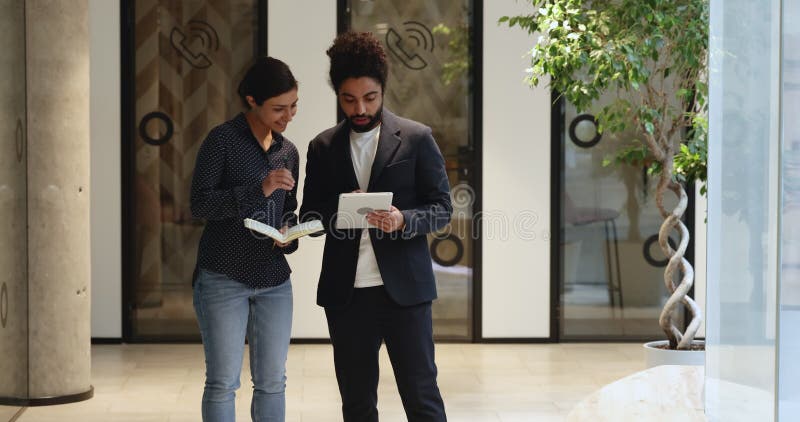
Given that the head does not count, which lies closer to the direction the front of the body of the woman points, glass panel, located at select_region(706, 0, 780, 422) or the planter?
the glass panel

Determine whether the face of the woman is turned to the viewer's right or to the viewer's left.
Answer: to the viewer's right

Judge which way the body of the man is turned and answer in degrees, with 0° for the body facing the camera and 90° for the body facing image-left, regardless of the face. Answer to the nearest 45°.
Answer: approximately 0°

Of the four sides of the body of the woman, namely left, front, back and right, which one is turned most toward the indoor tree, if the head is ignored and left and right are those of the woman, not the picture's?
left

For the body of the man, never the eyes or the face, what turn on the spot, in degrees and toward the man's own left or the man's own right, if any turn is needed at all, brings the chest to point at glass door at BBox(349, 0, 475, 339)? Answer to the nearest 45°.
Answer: approximately 180°

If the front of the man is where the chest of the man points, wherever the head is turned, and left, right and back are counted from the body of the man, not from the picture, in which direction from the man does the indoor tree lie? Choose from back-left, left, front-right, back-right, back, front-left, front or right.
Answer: back-left

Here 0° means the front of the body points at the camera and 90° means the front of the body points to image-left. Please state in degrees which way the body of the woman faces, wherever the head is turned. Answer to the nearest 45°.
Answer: approximately 315°
